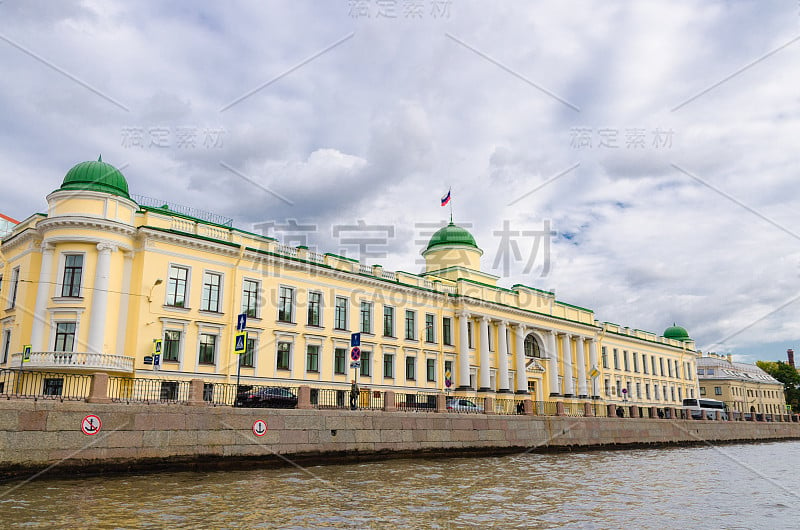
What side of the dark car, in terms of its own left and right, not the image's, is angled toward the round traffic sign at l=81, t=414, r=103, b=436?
back

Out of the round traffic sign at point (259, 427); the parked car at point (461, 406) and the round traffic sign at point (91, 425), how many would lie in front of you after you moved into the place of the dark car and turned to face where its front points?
1

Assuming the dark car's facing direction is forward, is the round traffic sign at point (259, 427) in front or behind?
behind

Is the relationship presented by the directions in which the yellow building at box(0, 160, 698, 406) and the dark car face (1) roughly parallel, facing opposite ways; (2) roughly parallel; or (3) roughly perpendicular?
roughly perpendicular

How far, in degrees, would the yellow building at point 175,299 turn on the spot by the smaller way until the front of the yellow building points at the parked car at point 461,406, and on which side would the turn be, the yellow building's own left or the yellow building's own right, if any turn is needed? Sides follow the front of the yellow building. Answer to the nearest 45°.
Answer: approximately 45° to the yellow building's own left

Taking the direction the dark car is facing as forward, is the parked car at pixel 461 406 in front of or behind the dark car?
in front

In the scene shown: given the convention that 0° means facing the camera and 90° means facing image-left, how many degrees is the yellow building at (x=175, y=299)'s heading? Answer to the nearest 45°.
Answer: approximately 315°

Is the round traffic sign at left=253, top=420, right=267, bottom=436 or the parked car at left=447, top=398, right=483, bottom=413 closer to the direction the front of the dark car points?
the parked car
